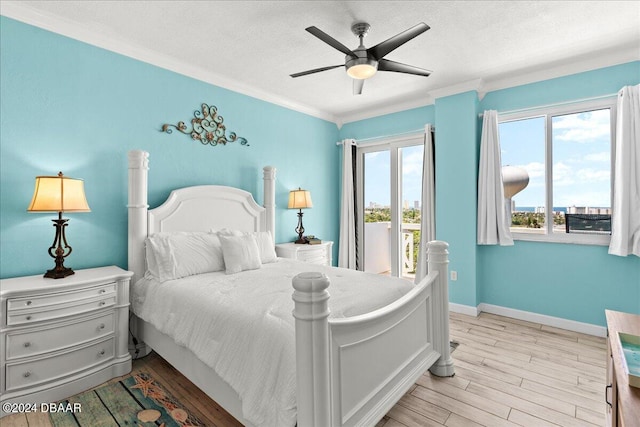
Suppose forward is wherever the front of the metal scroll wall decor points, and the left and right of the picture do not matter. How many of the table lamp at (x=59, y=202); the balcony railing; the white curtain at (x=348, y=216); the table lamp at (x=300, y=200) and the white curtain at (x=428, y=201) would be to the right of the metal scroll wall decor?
1

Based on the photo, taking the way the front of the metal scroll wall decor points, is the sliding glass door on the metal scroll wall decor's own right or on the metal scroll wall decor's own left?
on the metal scroll wall decor's own left

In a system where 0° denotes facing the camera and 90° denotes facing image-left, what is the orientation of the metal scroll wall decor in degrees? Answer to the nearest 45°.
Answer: approximately 315°

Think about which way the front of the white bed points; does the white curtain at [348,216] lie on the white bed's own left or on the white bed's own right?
on the white bed's own left

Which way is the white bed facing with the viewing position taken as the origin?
facing the viewer and to the right of the viewer

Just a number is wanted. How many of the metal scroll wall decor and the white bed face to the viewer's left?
0

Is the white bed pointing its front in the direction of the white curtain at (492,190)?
no

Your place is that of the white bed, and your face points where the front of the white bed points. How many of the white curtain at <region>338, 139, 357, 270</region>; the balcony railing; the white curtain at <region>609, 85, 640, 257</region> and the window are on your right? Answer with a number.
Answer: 0

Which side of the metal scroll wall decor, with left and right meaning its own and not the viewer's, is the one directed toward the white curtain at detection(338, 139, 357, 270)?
left

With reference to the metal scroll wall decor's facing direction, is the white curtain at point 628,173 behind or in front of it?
in front

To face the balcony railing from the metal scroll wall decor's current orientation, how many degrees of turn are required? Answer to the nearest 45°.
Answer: approximately 45° to its left

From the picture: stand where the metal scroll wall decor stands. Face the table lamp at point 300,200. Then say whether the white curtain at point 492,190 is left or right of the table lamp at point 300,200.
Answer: right

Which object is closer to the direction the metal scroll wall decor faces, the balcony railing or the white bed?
the white bed

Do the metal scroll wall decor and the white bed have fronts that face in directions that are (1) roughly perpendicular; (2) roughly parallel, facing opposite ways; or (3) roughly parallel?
roughly parallel
